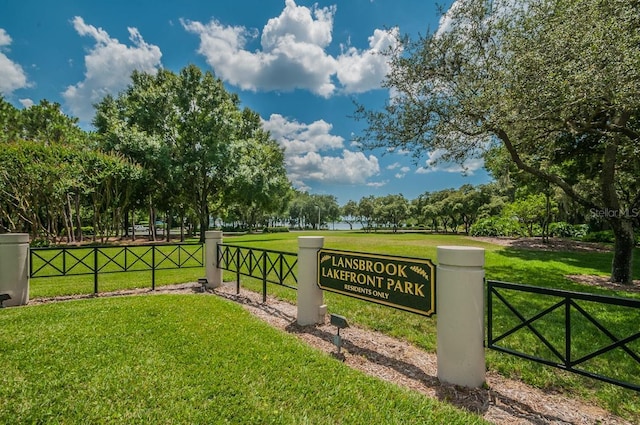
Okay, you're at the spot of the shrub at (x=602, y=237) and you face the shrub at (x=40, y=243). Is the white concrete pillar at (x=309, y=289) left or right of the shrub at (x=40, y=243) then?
left

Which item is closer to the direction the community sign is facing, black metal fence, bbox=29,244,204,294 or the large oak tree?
the black metal fence

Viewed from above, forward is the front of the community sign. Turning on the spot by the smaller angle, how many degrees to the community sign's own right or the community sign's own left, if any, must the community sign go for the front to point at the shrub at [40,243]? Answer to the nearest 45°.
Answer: approximately 90° to the community sign's own right

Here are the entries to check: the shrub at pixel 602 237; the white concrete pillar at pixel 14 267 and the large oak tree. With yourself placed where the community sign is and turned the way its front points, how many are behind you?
2

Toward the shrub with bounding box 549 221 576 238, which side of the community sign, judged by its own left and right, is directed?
back

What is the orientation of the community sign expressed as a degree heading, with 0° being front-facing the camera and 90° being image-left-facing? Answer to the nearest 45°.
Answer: approximately 45°

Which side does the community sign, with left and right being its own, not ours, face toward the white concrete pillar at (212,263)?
right

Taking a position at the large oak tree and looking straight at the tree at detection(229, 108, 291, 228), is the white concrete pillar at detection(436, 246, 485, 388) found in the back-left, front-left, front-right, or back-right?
back-left

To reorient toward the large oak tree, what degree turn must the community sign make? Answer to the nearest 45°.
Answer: approximately 180°

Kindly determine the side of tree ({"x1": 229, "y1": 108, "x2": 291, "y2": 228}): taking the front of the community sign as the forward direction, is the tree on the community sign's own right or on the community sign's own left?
on the community sign's own right

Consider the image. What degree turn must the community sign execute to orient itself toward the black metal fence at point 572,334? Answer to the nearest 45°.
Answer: approximately 135° to its left

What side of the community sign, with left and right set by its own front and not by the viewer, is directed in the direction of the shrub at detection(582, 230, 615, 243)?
back

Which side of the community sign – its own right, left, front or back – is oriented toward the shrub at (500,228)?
back
